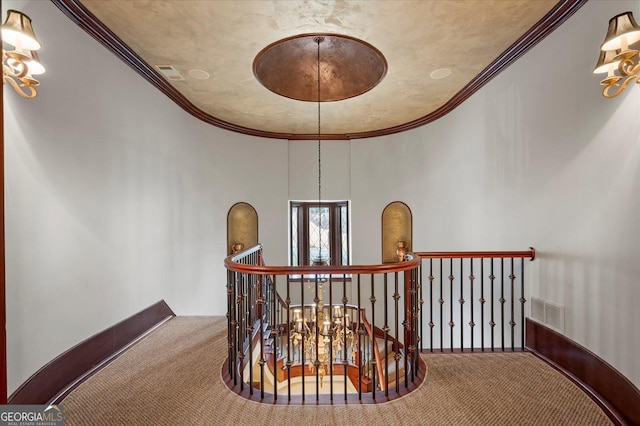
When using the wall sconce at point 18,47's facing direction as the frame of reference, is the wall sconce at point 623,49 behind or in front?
in front

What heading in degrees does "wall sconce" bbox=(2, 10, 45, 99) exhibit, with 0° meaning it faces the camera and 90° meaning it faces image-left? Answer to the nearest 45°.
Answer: approximately 270°

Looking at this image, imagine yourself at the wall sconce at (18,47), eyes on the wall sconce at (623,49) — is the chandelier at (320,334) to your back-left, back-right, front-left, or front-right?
front-left

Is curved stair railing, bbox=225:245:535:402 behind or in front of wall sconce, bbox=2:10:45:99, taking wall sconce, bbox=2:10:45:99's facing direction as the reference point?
in front

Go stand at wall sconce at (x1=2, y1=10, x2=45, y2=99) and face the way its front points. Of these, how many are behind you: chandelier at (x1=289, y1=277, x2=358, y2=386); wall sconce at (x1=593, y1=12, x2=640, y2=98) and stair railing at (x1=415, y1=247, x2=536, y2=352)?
0

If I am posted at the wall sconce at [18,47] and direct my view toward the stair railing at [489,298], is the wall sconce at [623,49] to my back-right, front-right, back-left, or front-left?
front-right

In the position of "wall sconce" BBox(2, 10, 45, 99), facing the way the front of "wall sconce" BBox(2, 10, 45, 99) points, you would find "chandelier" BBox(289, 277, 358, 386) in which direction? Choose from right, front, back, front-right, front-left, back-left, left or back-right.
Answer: front

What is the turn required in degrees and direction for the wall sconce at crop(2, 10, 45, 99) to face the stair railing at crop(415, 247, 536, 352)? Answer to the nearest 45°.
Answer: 0° — it already faces it
